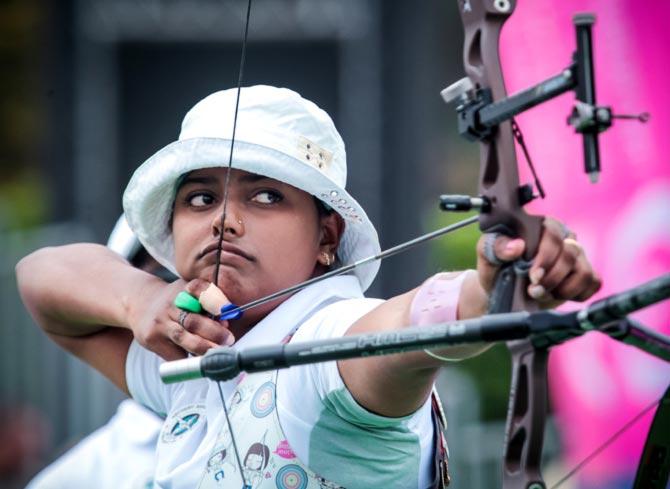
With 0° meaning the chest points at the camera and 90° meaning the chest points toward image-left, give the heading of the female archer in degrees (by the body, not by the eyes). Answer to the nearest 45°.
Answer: approximately 45°
